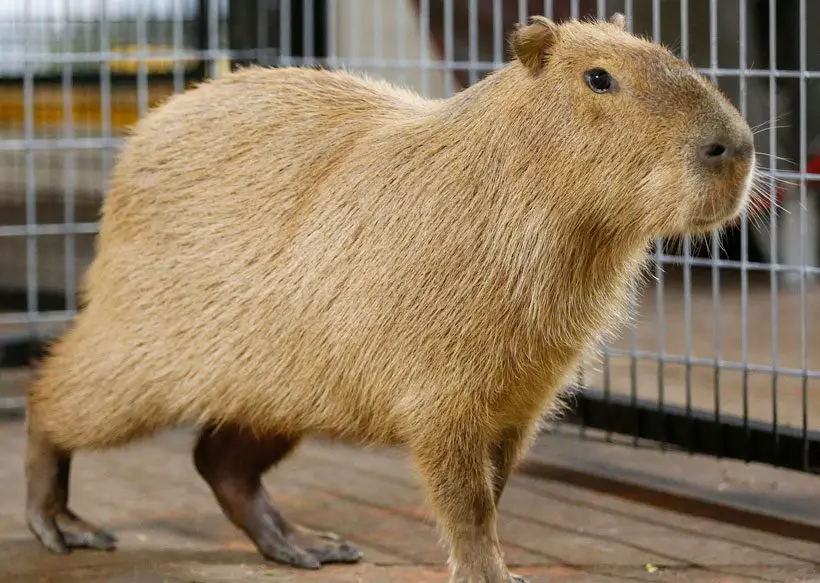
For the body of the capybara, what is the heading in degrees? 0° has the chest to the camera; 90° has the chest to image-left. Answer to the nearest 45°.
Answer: approximately 270°

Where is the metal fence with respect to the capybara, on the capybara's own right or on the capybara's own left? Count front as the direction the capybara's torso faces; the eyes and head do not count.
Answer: on the capybara's own left

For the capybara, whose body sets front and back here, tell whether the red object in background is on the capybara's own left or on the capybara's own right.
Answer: on the capybara's own left
